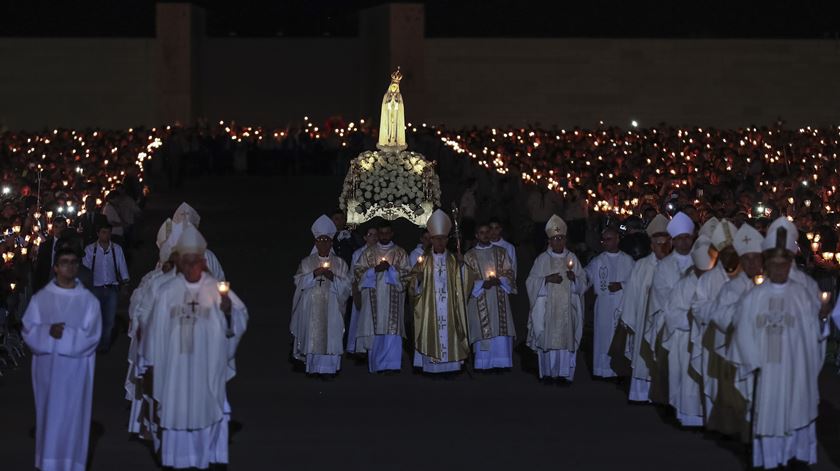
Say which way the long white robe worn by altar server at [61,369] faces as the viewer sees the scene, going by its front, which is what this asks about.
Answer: toward the camera

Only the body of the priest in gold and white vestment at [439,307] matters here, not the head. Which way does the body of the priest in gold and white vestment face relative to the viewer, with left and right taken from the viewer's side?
facing the viewer

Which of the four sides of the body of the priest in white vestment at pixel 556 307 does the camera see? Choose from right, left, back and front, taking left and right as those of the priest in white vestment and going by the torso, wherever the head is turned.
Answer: front

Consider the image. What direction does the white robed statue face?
toward the camera

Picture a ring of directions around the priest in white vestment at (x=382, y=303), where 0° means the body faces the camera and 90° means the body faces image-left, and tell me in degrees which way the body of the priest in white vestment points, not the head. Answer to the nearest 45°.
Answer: approximately 0°

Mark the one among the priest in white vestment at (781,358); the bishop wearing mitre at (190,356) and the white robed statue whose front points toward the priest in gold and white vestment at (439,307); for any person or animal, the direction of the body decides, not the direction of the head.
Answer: the white robed statue

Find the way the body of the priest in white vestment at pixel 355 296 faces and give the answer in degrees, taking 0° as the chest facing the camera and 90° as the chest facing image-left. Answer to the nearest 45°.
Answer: approximately 0°
